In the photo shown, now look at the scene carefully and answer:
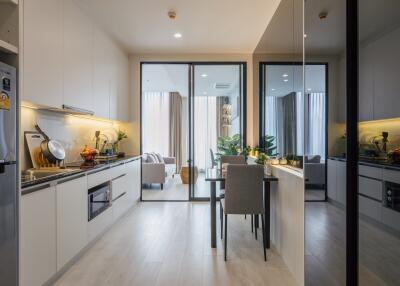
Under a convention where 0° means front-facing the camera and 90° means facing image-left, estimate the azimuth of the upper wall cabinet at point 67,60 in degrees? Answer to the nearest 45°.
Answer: approximately 315°

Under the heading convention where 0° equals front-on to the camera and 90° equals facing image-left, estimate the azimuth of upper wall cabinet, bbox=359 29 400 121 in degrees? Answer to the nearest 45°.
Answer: approximately 45°

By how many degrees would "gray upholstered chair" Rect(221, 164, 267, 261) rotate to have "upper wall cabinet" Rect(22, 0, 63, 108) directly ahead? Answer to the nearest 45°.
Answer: approximately 90° to its left

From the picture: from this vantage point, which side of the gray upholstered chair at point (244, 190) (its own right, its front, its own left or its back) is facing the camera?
back

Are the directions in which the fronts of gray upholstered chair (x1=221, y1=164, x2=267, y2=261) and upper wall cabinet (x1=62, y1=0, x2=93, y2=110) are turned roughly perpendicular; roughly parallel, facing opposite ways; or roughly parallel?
roughly perpendicular

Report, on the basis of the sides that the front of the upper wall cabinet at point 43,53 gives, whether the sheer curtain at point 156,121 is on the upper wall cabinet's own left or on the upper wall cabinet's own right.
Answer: on the upper wall cabinet's own left

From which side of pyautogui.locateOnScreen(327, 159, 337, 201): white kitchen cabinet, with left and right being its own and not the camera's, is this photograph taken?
left

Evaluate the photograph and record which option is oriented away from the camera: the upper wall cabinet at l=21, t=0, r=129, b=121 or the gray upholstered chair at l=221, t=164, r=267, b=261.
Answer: the gray upholstered chair
